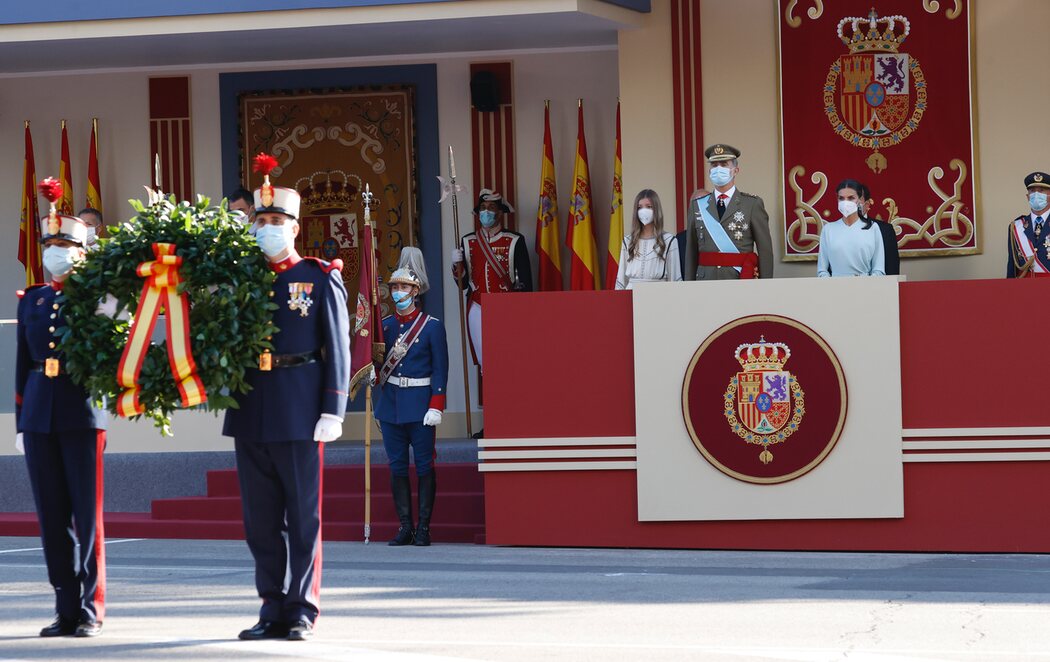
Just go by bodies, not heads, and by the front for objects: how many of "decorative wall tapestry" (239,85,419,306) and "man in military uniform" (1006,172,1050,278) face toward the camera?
2

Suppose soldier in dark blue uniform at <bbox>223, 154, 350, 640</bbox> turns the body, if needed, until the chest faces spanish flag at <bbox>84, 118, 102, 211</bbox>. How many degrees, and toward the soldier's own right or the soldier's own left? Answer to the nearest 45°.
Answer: approximately 135° to the soldier's own right

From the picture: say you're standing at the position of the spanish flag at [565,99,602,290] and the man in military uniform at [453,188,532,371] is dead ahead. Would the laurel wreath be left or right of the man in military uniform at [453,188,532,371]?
left

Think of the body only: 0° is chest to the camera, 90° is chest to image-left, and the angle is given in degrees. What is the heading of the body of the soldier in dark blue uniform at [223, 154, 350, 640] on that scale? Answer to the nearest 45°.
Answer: approximately 45°

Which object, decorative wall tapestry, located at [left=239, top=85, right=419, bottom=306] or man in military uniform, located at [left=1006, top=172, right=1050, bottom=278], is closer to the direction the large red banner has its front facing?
the man in military uniform

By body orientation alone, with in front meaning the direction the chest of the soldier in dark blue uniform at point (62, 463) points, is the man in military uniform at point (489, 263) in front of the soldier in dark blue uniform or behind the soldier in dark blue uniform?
behind

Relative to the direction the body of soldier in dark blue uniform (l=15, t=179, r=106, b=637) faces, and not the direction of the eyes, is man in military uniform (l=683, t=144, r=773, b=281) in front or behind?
behind

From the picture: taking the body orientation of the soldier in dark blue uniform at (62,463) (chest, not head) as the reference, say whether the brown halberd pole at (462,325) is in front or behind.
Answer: behind

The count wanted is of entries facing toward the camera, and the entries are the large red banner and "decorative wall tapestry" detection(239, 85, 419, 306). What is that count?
2
